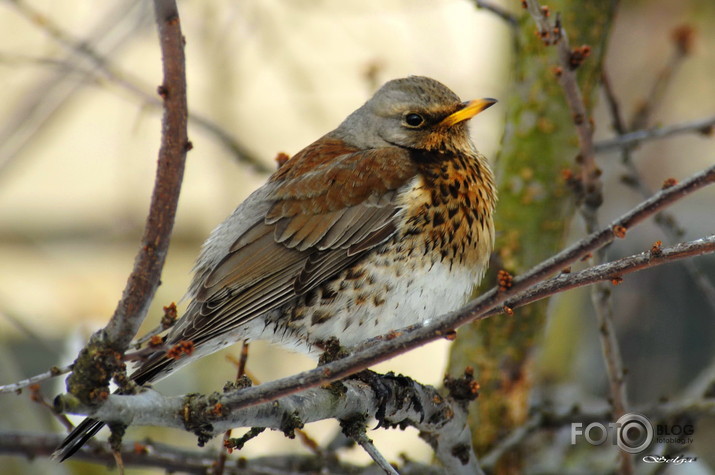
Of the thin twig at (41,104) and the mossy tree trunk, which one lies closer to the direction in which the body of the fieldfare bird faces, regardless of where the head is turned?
the mossy tree trunk

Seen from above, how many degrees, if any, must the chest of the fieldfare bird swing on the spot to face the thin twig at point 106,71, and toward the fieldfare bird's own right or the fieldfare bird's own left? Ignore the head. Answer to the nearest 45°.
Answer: approximately 180°

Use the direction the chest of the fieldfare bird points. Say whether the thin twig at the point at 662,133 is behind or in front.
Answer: in front

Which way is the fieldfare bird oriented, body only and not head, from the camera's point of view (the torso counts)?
to the viewer's right

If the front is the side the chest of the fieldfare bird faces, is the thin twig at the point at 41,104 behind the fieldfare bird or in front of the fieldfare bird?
behind

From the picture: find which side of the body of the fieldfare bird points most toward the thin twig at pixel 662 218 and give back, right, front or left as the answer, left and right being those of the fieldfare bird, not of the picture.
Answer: front

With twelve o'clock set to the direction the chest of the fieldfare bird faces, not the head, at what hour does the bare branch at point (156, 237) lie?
The bare branch is roughly at 4 o'clock from the fieldfare bird.
